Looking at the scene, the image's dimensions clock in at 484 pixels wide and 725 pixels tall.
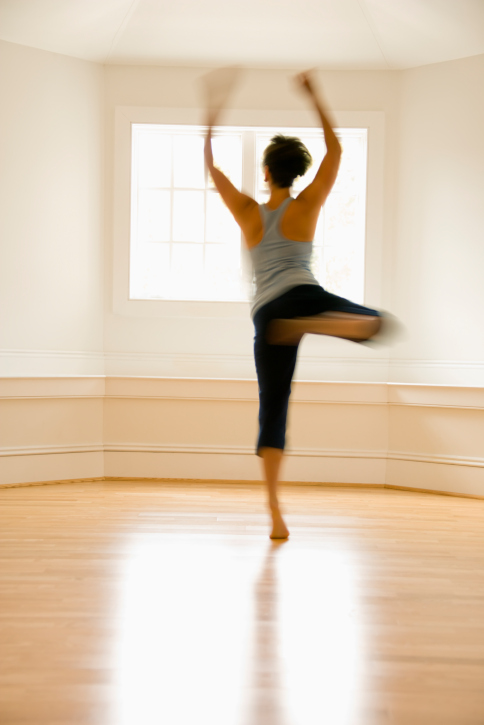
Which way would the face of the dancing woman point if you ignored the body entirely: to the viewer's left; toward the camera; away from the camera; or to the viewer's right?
away from the camera

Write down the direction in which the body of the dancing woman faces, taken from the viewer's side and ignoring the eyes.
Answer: away from the camera
